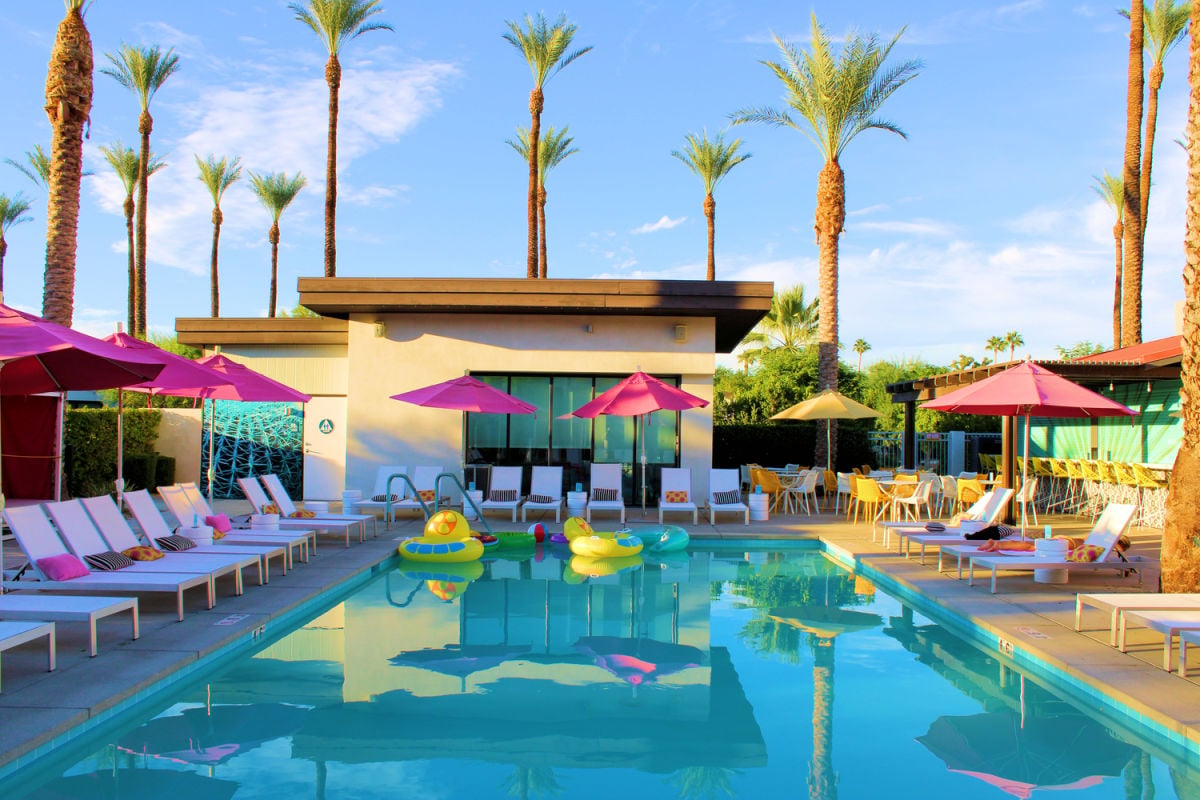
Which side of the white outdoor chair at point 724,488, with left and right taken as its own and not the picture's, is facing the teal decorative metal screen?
right

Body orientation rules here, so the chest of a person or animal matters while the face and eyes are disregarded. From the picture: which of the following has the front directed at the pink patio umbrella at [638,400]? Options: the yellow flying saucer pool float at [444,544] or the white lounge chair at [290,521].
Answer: the white lounge chair

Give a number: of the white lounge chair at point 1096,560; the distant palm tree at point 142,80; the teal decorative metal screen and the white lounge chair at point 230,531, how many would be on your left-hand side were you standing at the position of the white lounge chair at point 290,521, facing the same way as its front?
2

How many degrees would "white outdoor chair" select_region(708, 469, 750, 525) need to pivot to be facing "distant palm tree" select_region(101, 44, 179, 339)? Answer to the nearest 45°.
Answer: approximately 135° to its right

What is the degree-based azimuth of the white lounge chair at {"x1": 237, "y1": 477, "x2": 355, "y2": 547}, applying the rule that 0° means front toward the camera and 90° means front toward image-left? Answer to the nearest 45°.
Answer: approximately 270°
